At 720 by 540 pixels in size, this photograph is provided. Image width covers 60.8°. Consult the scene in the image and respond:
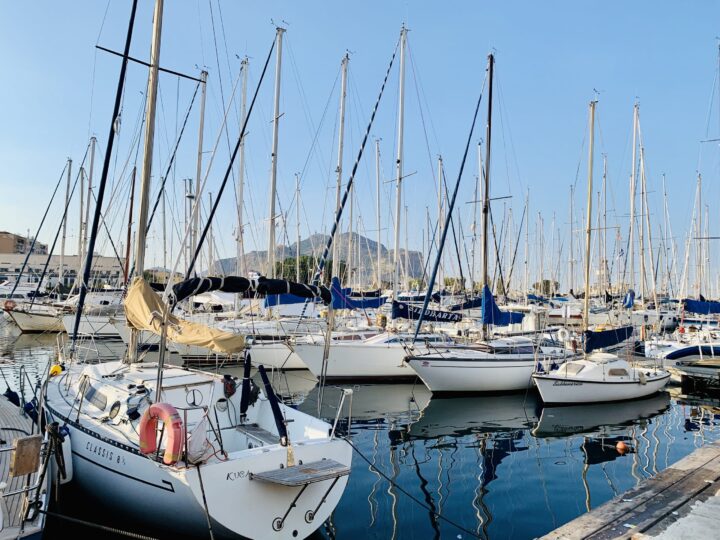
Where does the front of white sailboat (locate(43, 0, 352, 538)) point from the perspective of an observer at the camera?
facing away from the viewer and to the left of the viewer

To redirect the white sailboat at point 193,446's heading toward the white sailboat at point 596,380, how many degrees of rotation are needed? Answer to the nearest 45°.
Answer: approximately 90° to its right

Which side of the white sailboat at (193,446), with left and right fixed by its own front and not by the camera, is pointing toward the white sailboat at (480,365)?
right
